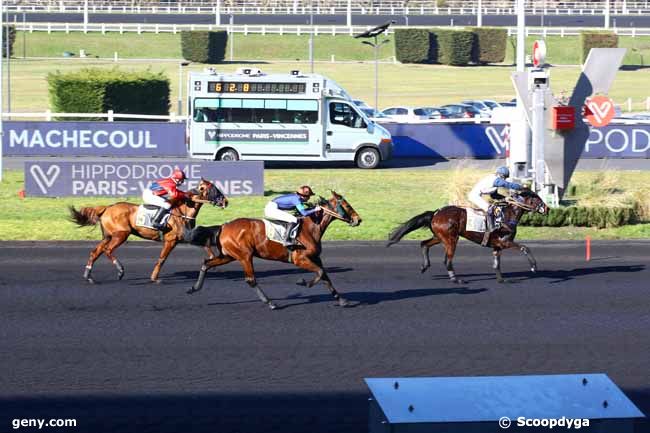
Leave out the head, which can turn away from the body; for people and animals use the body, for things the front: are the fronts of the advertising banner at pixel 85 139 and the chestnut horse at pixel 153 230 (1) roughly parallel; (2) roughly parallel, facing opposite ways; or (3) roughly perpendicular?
roughly perpendicular

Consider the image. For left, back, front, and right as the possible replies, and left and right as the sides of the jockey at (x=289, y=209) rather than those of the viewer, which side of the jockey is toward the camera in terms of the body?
right

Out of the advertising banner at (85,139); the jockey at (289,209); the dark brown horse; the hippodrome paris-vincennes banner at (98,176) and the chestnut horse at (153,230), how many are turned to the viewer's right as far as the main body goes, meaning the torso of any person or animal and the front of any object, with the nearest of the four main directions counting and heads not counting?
3

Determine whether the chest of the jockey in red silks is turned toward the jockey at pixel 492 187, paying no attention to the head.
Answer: yes

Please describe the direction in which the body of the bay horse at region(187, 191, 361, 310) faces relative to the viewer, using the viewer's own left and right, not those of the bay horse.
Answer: facing to the right of the viewer

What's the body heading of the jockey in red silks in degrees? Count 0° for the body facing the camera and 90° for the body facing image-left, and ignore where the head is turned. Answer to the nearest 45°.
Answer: approximately 270°

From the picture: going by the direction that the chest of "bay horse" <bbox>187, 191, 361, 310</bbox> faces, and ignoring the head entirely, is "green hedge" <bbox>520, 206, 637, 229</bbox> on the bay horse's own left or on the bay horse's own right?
on the bay horse's own left

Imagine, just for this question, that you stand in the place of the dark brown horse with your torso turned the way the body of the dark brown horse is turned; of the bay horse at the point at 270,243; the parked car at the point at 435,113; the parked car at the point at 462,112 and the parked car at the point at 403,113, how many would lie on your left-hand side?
3

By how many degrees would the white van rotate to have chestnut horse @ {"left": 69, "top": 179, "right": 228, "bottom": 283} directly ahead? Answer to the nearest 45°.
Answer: approximately 90° to its right

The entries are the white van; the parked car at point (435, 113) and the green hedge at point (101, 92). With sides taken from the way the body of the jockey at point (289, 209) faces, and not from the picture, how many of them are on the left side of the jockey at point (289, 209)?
3

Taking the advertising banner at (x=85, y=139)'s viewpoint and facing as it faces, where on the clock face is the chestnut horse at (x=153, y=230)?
The chestnut horse is roughly at 12 o'clock from the advertising banner.

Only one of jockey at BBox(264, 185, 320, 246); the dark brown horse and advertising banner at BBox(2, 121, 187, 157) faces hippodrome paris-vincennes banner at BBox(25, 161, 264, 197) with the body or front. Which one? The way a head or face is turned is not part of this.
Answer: the advertising banner

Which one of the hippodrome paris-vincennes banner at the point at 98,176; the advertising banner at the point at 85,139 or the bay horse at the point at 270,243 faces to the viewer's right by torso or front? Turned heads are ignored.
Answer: the bay horse

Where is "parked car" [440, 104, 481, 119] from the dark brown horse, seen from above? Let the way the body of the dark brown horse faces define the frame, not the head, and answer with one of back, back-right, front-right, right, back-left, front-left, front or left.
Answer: left
